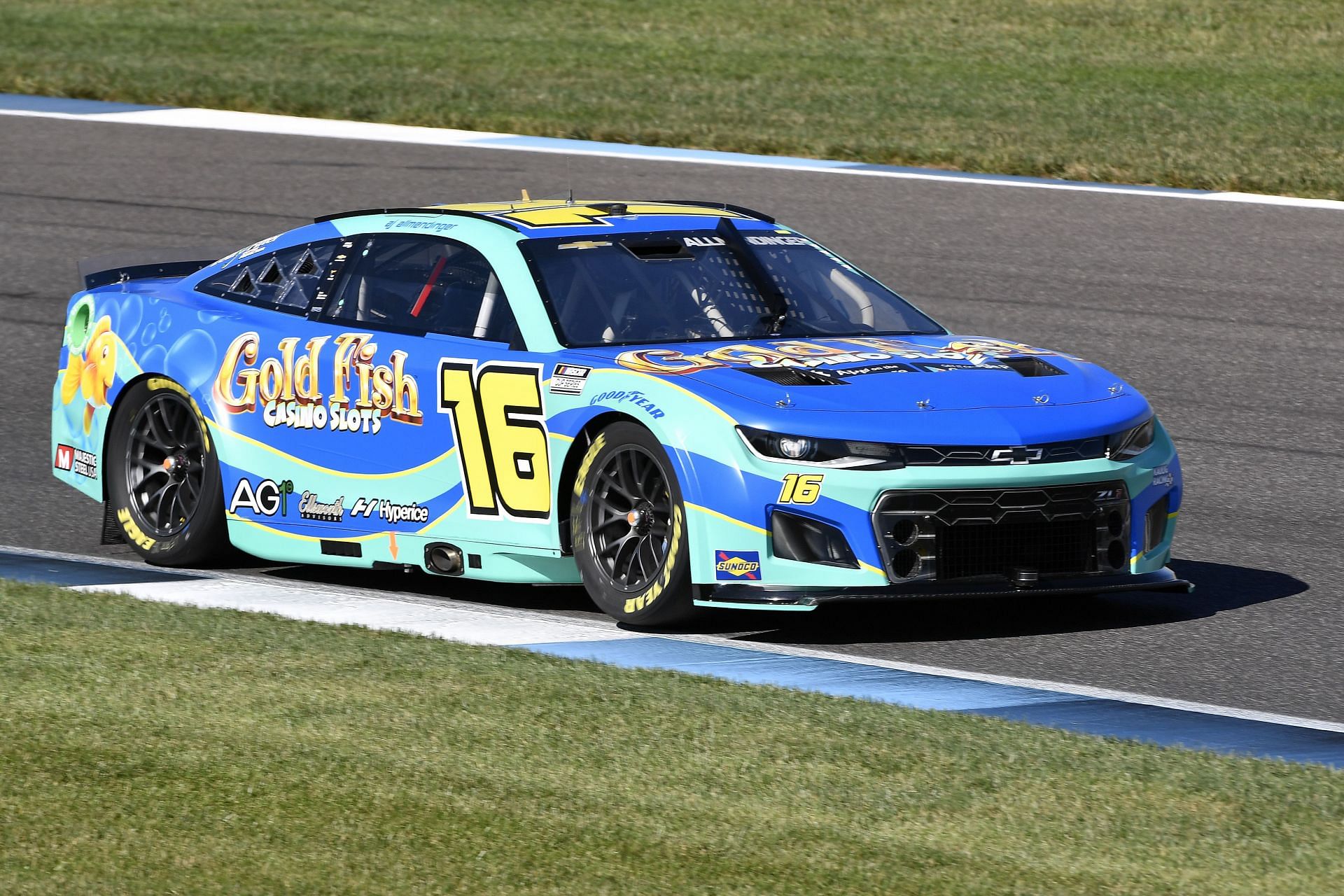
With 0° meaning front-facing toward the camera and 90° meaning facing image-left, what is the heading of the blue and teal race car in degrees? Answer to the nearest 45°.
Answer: approximately 315°
